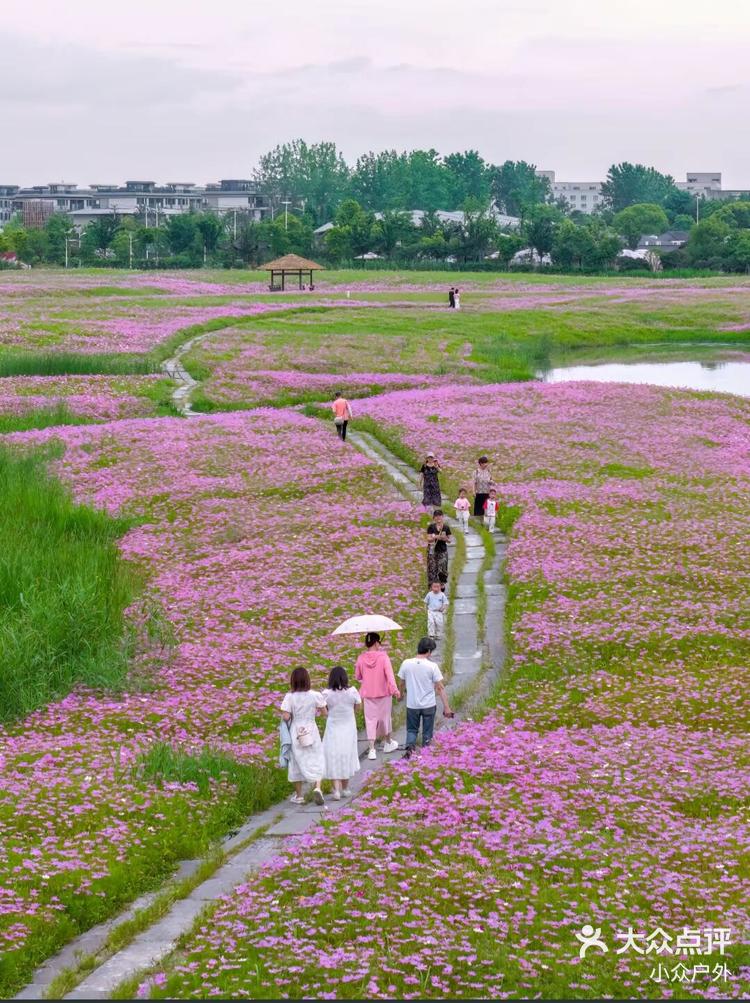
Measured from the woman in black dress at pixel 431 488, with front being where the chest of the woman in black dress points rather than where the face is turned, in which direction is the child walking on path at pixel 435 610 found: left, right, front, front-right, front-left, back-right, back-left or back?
front

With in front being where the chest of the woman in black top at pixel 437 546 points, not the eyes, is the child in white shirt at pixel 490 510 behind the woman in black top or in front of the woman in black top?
behind

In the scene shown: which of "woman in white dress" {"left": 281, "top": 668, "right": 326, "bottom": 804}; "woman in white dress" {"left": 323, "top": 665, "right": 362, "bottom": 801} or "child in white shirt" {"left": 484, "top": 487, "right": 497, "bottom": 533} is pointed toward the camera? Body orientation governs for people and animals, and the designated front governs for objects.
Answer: the child in white shirt

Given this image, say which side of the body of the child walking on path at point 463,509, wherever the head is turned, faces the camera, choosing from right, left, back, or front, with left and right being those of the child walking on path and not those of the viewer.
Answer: front

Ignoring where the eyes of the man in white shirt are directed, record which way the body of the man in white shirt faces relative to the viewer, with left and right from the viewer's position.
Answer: facing away from the viewer

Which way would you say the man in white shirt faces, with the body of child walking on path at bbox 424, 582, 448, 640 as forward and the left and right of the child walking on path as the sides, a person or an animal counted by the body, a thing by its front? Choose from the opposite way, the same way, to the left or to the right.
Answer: the opposite way

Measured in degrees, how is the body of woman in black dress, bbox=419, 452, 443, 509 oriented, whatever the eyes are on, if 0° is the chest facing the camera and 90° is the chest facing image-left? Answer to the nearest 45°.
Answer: approximately 0°

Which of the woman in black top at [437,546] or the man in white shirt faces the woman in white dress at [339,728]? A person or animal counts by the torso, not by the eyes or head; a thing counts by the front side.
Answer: the woman in black top

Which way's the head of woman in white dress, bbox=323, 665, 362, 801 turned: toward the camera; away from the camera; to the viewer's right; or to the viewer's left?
away from the camera

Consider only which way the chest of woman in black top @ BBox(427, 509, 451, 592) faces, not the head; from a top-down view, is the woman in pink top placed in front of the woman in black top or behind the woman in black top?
in front

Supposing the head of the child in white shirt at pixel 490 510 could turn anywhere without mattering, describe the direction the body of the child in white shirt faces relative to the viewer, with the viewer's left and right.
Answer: facing the viewer

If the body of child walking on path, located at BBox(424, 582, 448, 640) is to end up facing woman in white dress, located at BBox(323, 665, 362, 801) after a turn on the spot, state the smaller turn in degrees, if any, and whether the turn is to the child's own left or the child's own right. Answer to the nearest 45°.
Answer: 0° — they already face them

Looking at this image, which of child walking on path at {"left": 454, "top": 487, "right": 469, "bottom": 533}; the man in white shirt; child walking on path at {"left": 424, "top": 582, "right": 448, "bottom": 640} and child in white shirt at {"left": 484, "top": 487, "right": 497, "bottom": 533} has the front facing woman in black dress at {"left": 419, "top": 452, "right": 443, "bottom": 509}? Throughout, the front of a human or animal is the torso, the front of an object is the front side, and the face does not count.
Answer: the man in white shirt

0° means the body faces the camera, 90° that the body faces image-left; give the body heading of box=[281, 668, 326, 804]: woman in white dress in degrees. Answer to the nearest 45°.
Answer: approximately 180°

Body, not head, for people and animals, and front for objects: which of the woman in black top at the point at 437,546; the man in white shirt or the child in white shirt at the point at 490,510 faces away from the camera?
the man in white shirt

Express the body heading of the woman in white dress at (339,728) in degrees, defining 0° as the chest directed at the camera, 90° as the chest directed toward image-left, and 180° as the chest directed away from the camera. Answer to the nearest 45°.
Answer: approximately 180°

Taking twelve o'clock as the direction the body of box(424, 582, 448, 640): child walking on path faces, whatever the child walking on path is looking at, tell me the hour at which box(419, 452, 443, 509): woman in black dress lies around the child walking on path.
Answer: The woman in black dress is roughly at 6 o'clock from the child walking on path.

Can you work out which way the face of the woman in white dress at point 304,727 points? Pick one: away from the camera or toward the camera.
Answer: away from the camera
